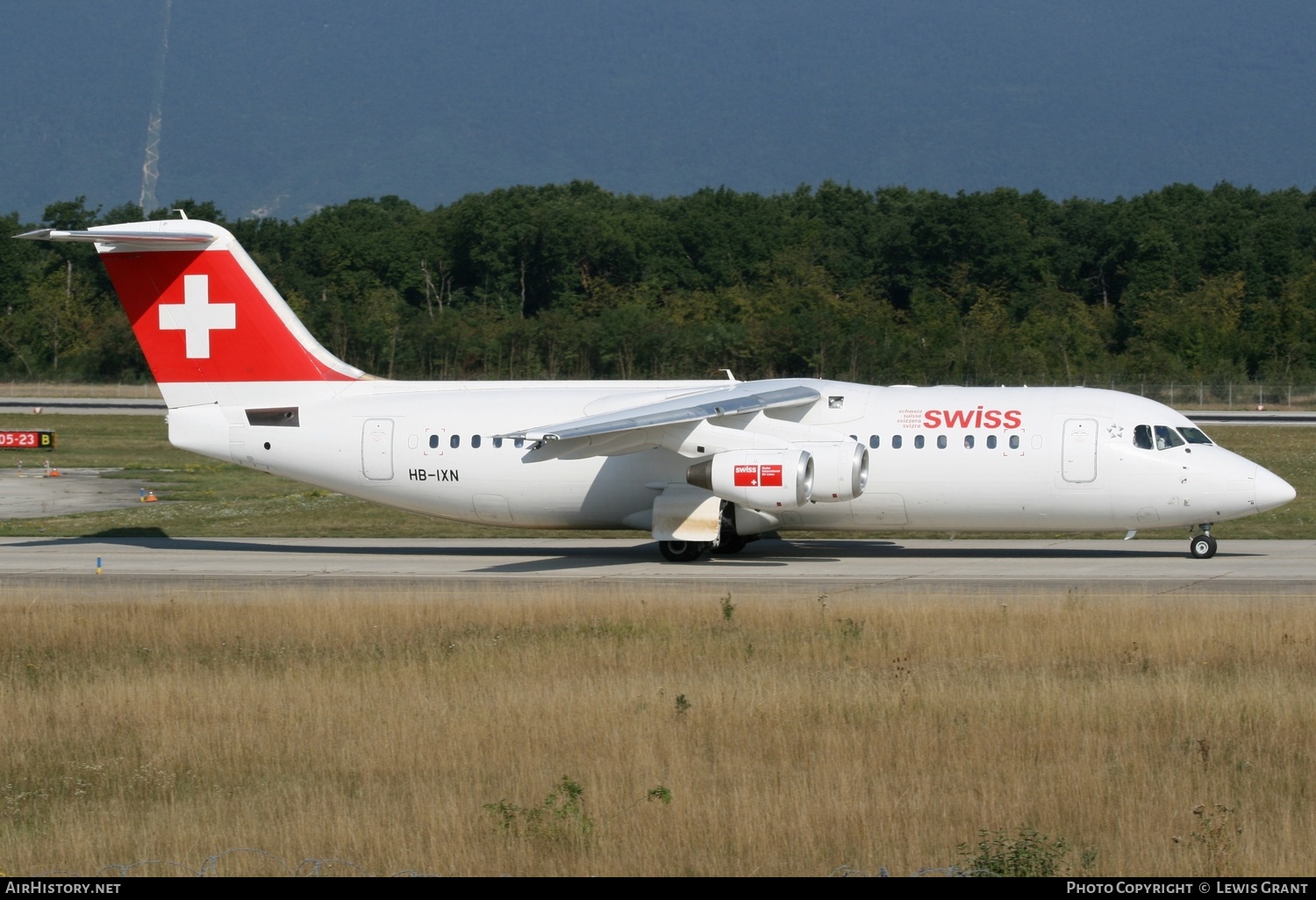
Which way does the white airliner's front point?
to the viewer's right
